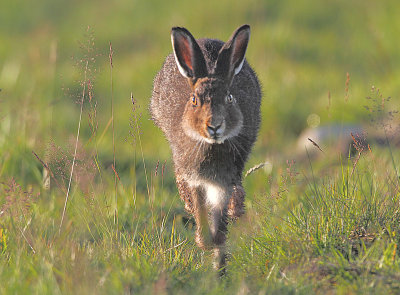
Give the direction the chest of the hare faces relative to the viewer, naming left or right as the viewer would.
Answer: facing the viewer
